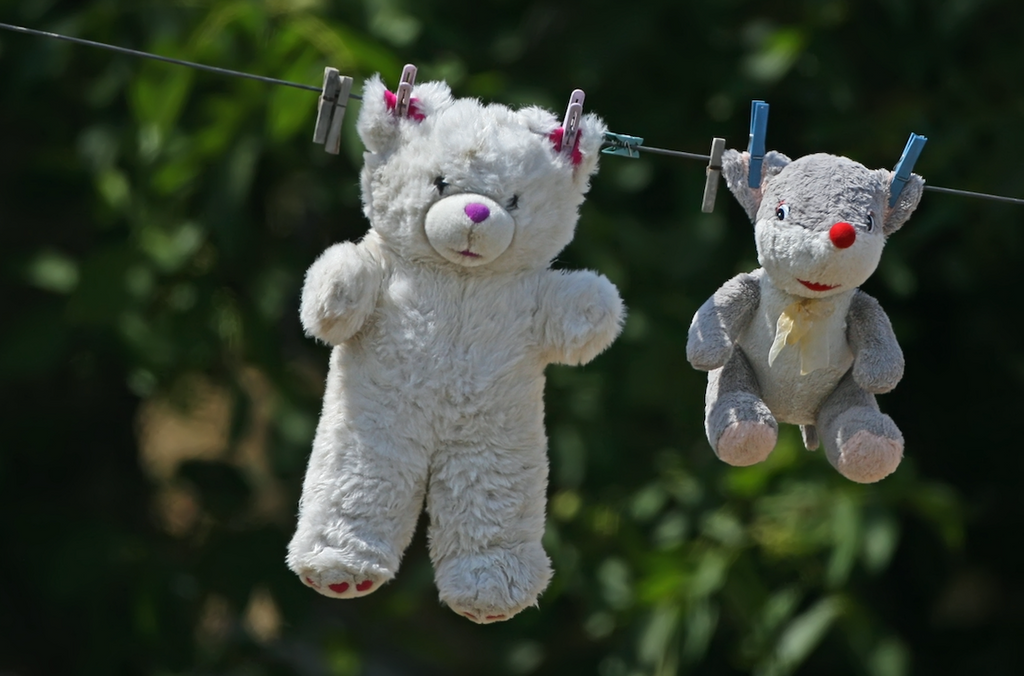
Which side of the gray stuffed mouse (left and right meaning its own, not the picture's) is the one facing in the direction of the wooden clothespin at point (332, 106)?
right

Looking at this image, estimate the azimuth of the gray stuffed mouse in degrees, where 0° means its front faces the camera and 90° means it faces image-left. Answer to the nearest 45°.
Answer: approximately 0°

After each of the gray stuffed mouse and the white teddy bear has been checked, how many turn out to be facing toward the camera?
2

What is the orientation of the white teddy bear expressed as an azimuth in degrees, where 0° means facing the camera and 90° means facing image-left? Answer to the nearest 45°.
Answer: approximately 0°

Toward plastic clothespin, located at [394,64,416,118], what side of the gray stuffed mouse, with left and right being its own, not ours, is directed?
right
